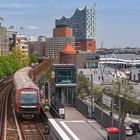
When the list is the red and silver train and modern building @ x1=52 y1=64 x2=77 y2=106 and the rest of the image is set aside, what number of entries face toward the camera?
2

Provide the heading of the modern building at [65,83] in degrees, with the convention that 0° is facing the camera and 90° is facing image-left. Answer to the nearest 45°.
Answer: approximately 0°

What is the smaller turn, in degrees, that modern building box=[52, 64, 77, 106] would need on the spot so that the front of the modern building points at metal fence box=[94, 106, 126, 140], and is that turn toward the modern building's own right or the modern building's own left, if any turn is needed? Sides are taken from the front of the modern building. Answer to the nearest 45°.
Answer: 0° — it already faces it
